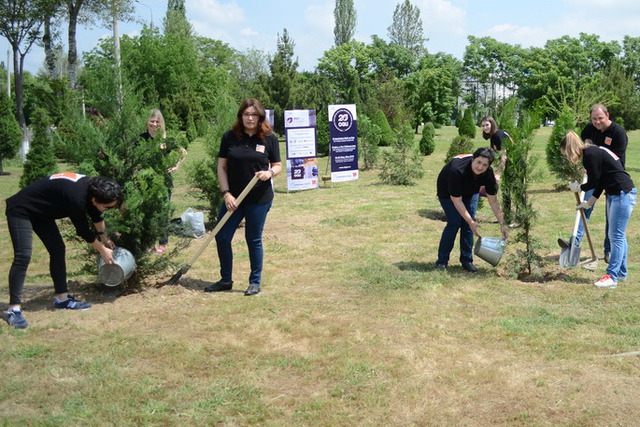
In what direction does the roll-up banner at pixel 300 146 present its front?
toward the camera

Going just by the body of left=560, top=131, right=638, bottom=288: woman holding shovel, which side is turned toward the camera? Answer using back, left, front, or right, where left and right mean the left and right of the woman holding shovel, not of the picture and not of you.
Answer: left

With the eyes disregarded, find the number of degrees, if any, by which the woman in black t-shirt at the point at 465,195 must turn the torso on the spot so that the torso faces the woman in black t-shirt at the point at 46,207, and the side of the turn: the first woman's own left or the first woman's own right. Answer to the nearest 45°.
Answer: approximately 90° to the first woman's own right

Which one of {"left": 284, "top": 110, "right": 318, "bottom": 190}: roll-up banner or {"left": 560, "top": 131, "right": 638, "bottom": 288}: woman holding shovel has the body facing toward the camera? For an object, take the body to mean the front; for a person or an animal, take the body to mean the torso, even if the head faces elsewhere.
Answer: the roll-up banner

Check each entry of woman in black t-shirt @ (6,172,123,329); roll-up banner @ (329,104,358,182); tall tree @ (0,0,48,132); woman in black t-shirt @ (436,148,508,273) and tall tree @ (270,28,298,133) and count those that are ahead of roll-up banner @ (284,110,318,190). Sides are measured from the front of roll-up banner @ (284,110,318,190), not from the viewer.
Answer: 2

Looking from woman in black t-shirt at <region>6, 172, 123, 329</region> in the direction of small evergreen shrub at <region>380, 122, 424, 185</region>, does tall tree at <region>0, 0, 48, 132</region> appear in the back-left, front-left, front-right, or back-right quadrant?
front-left

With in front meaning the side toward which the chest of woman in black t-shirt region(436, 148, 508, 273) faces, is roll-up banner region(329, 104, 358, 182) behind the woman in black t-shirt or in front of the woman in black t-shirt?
behind

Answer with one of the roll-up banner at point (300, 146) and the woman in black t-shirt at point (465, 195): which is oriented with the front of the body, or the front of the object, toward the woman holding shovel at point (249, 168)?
the roll-up banner

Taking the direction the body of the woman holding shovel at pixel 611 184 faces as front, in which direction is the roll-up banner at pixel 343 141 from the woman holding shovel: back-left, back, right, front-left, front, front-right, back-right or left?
front-right

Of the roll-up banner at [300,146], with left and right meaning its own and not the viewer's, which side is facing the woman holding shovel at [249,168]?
front

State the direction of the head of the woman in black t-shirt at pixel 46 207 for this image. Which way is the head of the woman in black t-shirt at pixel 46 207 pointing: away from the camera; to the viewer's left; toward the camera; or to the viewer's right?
to the viewer's right

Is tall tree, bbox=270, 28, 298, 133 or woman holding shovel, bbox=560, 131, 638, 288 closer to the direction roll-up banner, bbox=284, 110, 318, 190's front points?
the woman holding shovel

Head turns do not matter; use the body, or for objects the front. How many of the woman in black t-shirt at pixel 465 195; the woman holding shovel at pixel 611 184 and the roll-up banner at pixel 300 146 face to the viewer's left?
1

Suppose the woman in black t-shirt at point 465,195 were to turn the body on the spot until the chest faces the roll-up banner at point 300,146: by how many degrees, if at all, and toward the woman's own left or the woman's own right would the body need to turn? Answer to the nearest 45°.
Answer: approximately 180°

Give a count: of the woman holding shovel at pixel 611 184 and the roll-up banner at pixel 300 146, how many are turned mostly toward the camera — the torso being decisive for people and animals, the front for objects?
1
